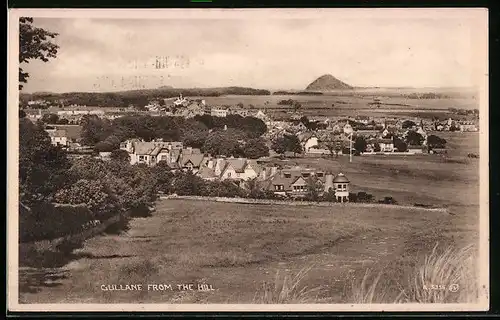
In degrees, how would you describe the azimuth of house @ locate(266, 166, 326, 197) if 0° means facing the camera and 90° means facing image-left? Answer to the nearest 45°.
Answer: approximately 0°

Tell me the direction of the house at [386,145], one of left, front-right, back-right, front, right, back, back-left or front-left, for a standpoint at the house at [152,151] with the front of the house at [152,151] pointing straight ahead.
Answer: left

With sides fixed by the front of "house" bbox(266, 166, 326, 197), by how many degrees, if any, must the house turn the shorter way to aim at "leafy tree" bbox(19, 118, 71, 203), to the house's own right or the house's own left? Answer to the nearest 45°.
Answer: approximately 90° to the house's own right

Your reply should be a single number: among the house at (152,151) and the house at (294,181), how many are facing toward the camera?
2

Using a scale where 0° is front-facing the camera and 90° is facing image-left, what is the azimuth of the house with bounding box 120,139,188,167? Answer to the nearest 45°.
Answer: approximately 0°
